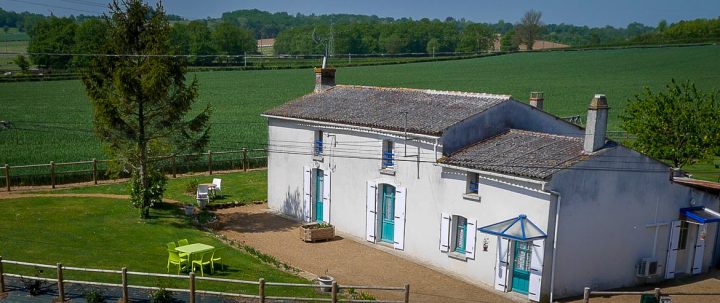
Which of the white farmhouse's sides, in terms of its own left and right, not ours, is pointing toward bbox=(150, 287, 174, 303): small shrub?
front

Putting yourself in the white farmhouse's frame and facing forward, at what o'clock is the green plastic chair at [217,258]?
The green plastic chair is roughly at 1 o'clock from the white farmhouse.

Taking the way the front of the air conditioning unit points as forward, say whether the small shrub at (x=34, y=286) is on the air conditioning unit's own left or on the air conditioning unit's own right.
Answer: on the air conditioning unit's own right

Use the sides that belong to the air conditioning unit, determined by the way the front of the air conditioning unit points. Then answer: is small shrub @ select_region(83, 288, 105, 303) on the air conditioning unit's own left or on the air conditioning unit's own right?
on the air conditioning unit's own right

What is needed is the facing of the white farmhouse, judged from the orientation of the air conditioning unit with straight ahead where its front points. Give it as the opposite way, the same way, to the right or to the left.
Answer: to the right

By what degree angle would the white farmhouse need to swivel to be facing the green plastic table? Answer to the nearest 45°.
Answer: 0° — it already faces it

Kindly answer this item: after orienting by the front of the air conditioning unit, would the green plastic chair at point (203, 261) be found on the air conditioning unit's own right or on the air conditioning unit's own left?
on the air conditioning unit's own right

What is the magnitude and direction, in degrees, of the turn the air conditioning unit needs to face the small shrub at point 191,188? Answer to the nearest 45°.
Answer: approximately 135° to its right

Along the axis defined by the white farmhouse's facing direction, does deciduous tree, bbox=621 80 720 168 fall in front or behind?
behind

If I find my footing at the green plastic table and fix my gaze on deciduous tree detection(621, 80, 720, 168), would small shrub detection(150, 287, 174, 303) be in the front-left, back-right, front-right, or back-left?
back-right

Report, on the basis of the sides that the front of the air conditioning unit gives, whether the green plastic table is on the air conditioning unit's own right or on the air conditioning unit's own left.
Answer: on the air conditioning unit's own right

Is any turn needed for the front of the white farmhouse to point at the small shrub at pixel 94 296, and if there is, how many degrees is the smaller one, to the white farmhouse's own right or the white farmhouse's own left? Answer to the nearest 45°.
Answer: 0° — it already faces it

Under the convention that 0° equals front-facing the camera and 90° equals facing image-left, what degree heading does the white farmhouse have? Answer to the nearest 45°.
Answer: approximately 45°

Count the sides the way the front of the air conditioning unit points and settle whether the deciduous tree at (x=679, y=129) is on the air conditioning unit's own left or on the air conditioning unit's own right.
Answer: on the air conditioning unit's own left
